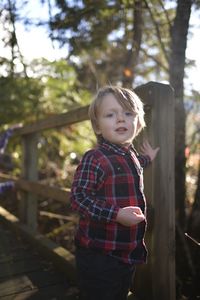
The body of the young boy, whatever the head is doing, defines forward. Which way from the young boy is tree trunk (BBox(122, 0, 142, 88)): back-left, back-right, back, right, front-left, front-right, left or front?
back-left
